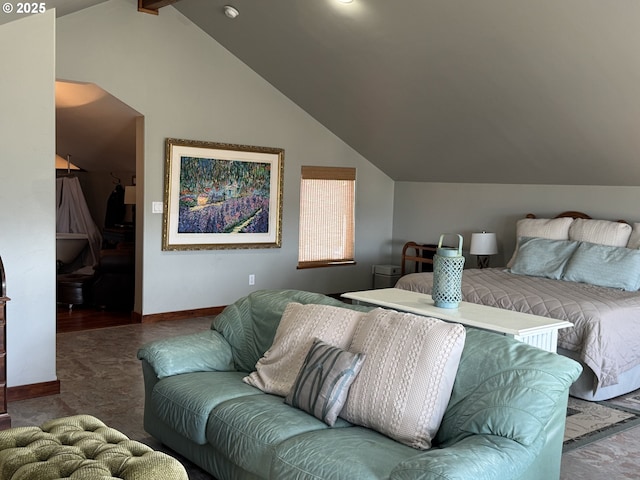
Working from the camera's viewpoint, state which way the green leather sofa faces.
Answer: facing the viewer and to the left of the viewer

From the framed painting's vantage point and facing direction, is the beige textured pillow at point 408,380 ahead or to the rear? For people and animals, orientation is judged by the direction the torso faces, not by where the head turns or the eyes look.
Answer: ahead

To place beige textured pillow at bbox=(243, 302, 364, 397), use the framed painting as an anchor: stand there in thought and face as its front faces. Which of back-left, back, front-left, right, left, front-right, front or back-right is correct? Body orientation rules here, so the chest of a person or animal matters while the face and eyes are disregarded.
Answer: front-right

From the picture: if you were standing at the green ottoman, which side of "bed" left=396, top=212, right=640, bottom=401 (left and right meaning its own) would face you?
front

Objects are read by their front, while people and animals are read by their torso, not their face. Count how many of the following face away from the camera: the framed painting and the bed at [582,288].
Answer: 0

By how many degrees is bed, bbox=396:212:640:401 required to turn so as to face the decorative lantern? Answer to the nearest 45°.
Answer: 0° — it already faces it

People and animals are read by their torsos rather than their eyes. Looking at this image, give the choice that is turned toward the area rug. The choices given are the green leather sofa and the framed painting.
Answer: the framed painting

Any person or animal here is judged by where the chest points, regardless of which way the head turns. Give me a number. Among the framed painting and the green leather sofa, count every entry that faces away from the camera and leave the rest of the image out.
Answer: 0

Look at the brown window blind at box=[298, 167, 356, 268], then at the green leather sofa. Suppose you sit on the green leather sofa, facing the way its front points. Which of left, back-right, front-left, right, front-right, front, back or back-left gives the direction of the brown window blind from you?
back-right

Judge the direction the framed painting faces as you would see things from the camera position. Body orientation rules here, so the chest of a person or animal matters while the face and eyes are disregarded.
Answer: facing the viewer and to the right of the viewer

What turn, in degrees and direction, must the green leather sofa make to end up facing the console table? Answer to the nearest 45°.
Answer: approximately 180°

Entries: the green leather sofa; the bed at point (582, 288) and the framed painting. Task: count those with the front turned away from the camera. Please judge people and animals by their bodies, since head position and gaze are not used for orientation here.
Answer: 0

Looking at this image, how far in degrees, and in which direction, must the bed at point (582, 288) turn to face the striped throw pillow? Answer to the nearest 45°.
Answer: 0° — it already faces it
